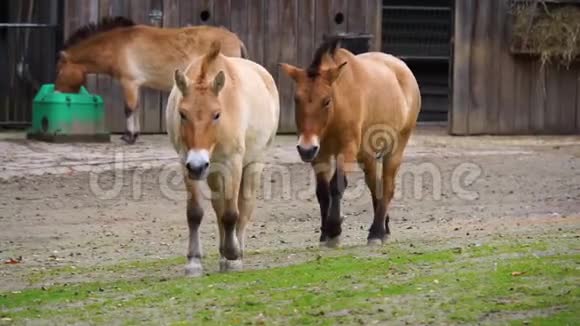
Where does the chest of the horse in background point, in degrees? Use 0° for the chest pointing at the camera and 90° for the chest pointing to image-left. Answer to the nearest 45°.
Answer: approximately 90°

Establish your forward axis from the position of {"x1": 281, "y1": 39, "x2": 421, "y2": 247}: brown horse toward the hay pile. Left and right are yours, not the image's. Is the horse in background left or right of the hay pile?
left

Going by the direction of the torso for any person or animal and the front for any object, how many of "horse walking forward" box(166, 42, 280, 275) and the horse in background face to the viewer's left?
1

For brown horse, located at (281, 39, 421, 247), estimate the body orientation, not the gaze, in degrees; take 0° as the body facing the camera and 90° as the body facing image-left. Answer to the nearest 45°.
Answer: approximately 45°

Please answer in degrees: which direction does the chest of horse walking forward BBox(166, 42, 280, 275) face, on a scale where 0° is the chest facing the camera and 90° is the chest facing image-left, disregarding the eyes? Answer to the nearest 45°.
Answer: approximately 0°

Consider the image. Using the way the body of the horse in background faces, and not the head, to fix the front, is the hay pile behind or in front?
behind

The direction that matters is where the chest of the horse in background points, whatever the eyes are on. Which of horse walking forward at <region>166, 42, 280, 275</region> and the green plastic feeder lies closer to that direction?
the green plastic feeder

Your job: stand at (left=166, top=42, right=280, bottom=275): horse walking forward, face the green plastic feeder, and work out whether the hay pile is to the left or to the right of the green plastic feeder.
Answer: right

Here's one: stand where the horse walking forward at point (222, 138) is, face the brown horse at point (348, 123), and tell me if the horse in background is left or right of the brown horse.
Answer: left

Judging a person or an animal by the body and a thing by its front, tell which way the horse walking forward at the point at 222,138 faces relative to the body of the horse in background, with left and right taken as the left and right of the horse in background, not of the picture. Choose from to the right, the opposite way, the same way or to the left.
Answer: to the left

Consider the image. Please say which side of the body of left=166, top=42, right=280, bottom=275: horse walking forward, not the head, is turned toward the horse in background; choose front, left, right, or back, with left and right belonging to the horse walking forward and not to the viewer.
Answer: back

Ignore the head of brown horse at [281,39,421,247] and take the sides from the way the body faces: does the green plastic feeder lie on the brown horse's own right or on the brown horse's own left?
on the brown horse's own right

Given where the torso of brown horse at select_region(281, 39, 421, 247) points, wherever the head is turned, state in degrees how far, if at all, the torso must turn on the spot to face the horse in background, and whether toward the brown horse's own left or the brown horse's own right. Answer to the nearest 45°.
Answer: approximately 90° to the brown horse's own right
